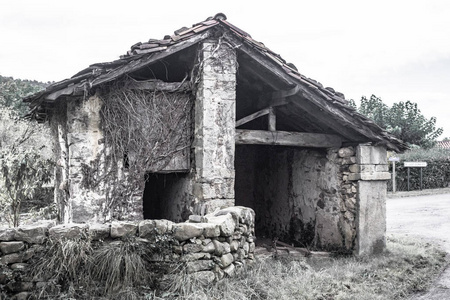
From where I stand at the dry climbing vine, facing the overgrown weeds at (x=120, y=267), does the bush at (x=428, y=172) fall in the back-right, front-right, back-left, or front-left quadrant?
back-left

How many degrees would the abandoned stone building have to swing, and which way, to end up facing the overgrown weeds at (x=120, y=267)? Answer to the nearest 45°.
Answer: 0° — it already faces it

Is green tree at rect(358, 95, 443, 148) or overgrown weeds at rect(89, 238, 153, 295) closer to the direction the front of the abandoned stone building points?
the overgrown weeds

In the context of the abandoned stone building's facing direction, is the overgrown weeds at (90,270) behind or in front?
in front

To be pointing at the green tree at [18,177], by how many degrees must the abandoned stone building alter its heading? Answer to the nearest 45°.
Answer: approximately 135° to its right

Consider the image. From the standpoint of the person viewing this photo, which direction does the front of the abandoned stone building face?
facing the viewer

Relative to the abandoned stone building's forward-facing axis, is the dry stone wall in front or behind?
in front

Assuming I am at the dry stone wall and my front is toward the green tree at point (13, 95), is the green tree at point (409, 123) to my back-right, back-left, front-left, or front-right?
front-right

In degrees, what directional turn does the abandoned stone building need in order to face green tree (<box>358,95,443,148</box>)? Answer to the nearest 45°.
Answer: approximately 135° to its left

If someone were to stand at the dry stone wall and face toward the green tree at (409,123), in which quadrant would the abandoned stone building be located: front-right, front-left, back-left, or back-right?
front-left

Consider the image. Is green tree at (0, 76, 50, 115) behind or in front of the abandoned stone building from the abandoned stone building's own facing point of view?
behind
